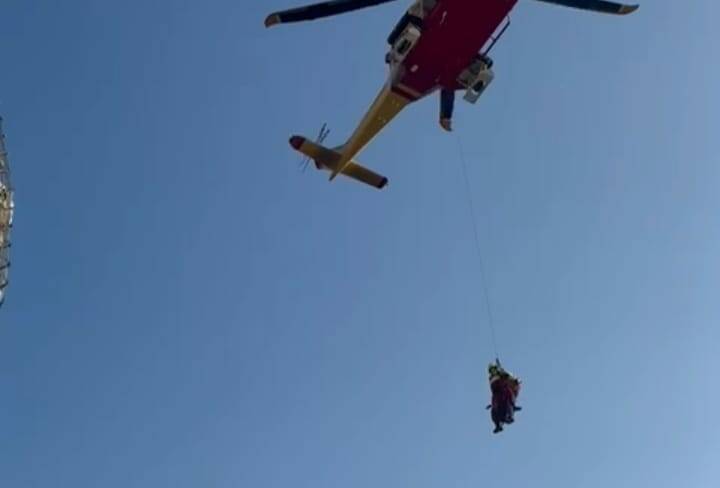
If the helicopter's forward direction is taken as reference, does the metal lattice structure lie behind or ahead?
behind
